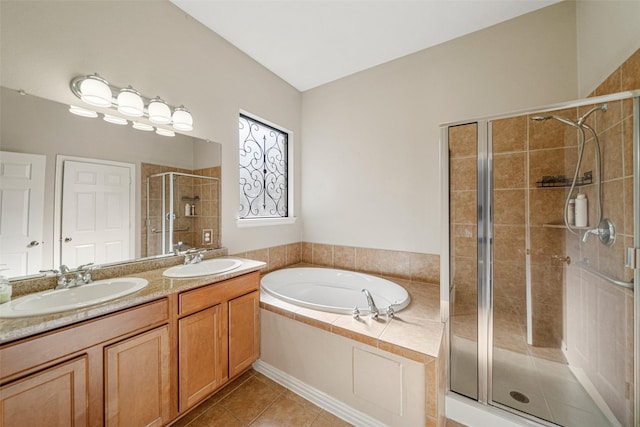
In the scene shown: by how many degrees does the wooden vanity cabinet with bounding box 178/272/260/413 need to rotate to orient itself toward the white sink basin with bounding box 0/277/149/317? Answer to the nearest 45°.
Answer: approximately 135° to its right

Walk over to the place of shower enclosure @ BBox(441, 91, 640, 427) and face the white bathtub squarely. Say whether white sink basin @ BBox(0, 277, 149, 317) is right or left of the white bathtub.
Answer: left

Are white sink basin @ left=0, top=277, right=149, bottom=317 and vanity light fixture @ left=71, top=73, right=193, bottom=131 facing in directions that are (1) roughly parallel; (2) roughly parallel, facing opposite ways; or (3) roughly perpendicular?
roughly parallel

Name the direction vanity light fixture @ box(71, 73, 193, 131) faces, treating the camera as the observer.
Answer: facing the viewer and to the right of the viewer

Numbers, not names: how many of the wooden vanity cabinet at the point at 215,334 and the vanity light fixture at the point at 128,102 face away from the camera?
0
